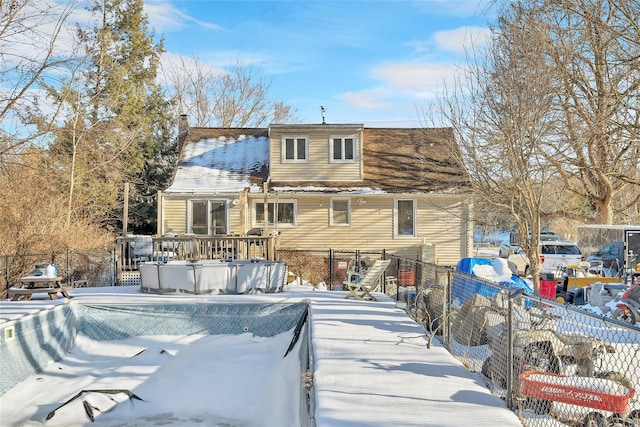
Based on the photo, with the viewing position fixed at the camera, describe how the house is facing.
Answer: facing away from the viewer

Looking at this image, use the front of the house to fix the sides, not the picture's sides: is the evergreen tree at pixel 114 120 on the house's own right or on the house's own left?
on the house's own left

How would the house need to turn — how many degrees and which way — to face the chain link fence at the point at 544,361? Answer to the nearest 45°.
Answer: approximately 180°

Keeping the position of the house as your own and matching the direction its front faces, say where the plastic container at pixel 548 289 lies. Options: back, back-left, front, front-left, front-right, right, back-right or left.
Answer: back-right

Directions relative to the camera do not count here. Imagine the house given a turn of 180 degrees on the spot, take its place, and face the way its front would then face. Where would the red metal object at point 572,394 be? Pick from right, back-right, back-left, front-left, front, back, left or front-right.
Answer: front

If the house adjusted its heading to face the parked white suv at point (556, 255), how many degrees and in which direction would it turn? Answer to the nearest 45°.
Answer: approximately 90° to its right

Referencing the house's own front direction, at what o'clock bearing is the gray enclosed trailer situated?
The gray enclosed trailer is roughly at 4 o'clock from the house.

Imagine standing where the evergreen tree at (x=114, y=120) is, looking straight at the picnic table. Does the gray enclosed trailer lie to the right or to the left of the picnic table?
left

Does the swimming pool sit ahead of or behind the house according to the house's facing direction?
behind
